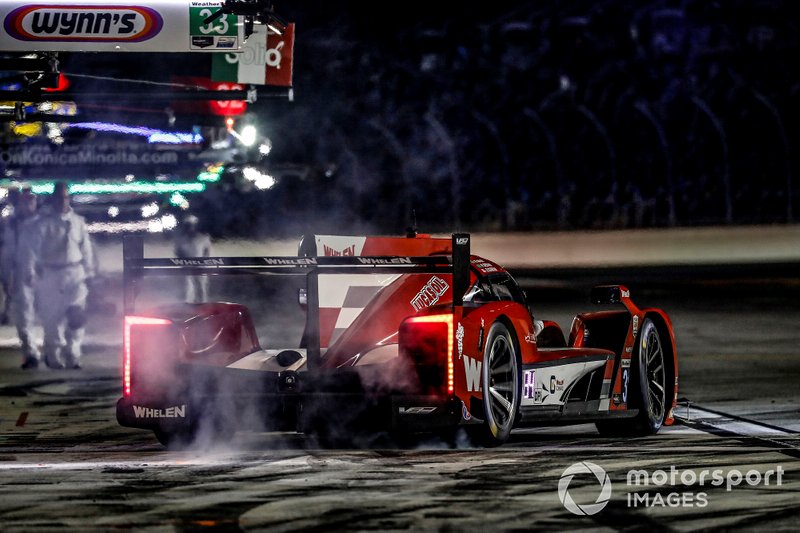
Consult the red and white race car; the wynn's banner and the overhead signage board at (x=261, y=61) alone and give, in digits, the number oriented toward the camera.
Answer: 2

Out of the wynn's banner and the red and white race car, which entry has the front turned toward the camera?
the wynn's banner

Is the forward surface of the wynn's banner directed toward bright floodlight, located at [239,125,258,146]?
no

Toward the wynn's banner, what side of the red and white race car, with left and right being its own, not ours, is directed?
left

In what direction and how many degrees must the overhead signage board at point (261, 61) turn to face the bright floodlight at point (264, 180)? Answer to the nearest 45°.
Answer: approximately 180°

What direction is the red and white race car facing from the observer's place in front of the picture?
facing away from the viewer and to the right of the viewer

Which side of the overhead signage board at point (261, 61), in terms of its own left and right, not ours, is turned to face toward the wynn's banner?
right

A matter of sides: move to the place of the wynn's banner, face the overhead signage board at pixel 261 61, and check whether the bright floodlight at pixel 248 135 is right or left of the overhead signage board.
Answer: left

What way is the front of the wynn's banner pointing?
toward the camera

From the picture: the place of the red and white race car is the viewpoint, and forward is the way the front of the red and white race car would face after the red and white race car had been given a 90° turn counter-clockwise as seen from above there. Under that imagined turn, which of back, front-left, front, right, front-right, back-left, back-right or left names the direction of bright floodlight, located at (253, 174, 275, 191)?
front-right

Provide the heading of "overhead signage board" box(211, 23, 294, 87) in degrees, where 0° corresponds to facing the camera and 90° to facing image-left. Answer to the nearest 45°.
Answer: approximately 0°

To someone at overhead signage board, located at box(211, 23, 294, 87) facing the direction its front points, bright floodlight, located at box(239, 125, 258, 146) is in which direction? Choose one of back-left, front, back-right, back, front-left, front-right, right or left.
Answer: back

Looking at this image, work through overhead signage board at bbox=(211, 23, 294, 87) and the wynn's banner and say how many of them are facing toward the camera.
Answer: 2

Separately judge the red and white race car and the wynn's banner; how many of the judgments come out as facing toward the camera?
1

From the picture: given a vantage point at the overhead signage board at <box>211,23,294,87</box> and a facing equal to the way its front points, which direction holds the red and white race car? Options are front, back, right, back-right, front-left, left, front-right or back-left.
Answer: front

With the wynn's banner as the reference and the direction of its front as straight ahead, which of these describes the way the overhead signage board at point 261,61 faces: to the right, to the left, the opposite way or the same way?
the same way

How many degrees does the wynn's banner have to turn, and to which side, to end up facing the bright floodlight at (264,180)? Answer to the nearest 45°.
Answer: approximately 180°
